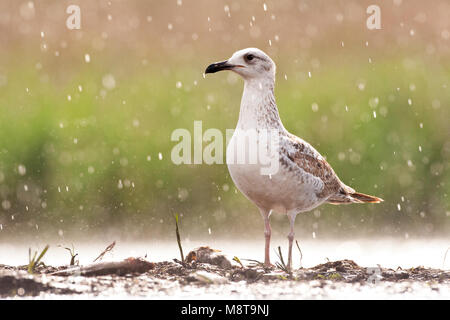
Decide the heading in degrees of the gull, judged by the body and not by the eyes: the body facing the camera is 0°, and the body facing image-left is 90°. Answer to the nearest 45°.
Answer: approximately 45°
